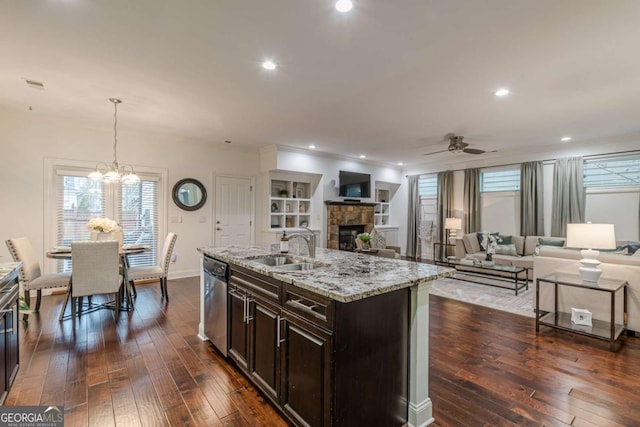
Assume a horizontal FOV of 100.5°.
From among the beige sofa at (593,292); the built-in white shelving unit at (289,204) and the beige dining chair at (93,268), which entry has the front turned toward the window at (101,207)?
the beige dining chair

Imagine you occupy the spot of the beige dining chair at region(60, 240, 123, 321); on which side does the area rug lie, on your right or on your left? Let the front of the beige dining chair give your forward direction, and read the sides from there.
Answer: on your right

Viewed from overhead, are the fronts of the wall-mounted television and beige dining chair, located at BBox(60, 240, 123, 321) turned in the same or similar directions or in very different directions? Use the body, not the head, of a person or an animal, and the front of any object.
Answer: very different directions

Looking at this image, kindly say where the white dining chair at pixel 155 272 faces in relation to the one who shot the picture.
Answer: facing to the left of the viewer

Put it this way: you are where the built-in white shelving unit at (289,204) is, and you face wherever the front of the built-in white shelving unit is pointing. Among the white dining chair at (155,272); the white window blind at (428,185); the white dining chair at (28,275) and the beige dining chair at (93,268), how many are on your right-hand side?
3

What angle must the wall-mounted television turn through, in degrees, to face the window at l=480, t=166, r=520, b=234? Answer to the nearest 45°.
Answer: approximately 45° to its left

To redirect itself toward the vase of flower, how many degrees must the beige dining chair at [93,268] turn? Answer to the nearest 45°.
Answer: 0° — it already faces it

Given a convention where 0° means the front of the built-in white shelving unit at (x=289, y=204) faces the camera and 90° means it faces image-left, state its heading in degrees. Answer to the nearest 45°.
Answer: approximately 315°
